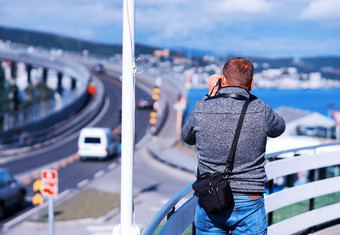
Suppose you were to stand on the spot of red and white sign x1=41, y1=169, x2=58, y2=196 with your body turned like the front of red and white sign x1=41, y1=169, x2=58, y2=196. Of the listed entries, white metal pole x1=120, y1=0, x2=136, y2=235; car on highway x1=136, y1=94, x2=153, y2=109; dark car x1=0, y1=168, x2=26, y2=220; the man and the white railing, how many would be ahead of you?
3

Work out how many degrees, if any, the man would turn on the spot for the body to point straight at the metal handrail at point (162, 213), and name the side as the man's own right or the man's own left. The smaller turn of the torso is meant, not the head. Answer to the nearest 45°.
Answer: approximately 135° to the man's own left

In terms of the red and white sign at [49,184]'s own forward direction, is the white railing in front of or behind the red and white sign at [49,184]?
in front

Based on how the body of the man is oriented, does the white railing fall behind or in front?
in front

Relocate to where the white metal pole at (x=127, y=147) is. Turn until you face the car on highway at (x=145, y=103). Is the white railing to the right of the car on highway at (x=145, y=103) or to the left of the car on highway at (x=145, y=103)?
right

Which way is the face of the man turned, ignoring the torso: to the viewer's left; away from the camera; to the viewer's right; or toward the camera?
away from the camera

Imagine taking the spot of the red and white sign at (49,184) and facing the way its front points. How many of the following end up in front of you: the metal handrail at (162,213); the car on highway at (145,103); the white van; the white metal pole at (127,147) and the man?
3

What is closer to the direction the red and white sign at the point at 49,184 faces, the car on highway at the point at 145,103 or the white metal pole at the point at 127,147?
the white metal pole

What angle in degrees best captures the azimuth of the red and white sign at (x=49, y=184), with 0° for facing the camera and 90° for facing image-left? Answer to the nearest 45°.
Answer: approximately 0°

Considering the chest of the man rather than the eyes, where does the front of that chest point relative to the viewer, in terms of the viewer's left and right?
facing away from the viewer
